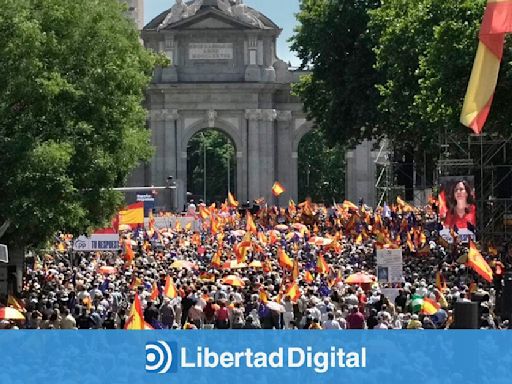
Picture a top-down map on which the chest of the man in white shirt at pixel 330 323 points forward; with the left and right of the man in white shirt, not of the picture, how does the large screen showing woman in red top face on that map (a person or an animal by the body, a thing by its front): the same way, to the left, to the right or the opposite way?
the opposite way

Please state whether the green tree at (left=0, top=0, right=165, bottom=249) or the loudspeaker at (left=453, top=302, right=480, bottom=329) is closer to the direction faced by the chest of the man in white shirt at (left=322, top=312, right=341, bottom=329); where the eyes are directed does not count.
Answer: the green tree

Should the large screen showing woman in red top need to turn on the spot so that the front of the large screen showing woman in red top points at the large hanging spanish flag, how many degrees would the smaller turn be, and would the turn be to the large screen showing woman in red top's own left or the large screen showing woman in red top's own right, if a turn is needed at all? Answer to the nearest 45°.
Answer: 0° — it already faces it

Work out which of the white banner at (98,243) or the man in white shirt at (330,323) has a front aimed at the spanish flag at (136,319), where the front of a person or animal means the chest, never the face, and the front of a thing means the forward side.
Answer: the white banner

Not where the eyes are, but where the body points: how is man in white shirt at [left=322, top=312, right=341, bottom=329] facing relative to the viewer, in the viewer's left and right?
facing away from the viewer

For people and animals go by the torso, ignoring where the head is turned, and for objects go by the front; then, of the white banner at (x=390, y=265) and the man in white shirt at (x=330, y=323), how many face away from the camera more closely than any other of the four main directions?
1

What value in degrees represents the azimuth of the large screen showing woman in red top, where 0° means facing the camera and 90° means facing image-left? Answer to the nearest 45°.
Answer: approximately 0°

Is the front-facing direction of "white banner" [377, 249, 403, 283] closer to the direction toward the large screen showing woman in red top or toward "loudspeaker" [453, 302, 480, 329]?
the loudspeaker
